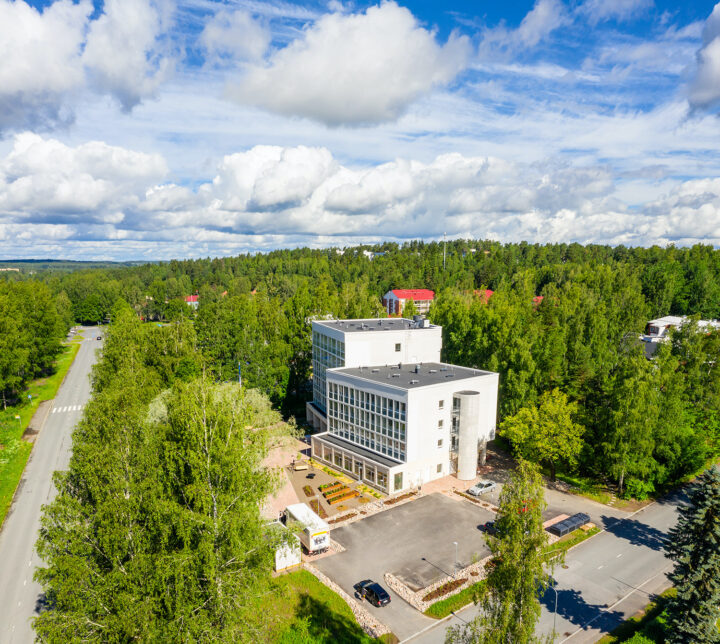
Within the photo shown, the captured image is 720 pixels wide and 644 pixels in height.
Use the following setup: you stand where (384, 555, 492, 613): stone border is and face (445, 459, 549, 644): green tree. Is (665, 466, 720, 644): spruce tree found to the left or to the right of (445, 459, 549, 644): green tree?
left

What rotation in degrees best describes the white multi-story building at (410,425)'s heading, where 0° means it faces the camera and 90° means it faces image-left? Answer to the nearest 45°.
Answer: approximately 45°

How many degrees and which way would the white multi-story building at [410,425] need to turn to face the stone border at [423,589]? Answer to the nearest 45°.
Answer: approximately 45° to its left

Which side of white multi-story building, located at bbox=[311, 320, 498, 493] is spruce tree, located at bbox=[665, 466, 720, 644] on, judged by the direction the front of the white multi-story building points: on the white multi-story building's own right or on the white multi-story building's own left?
on the white multi-story building's own left

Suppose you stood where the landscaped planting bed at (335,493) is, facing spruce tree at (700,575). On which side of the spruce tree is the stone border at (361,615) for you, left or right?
right

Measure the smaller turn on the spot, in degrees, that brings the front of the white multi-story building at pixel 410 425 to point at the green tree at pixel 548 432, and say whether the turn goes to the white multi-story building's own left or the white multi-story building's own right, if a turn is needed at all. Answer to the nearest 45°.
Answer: approximately 135° to the white multi-story building's own left

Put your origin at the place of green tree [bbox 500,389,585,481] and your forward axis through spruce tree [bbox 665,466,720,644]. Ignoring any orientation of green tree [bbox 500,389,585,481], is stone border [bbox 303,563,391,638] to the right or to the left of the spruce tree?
right
